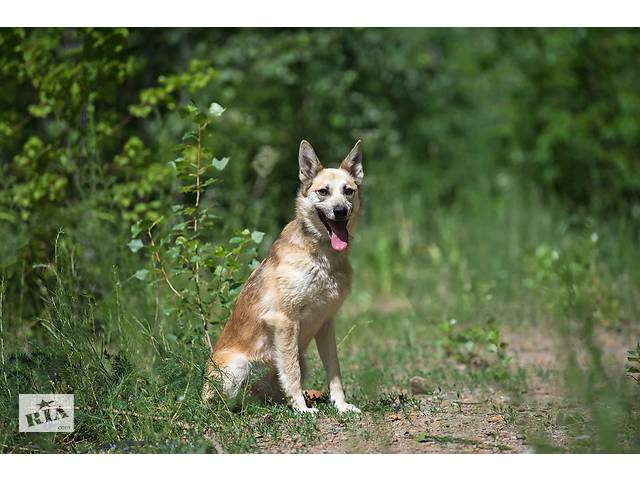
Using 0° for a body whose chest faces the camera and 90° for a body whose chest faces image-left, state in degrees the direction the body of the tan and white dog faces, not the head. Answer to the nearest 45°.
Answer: approximately 315°
